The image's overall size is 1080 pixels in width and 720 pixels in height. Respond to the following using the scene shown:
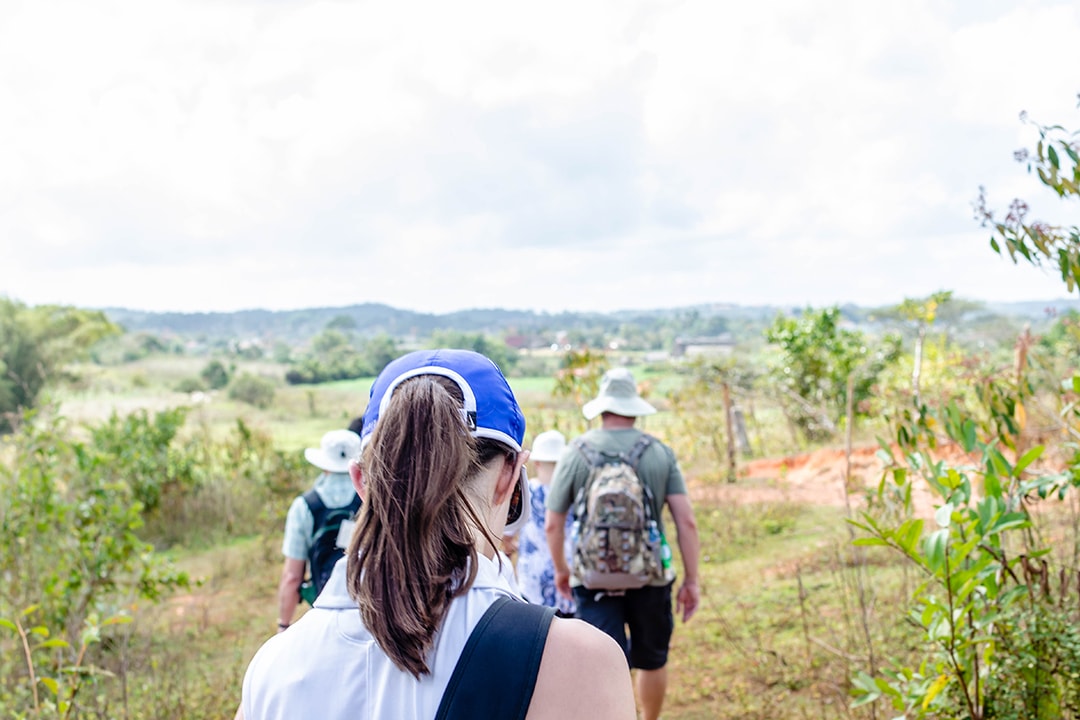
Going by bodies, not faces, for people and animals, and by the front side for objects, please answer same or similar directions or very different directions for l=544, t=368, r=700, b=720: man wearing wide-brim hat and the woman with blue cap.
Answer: same or similar directions

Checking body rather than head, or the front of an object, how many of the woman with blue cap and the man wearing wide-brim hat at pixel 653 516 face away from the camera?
2

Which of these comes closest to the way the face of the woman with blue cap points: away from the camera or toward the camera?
away from the camera

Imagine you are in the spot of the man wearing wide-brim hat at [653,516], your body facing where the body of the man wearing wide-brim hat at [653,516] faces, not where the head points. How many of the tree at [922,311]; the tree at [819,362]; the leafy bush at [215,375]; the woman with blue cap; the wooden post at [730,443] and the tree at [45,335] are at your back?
1

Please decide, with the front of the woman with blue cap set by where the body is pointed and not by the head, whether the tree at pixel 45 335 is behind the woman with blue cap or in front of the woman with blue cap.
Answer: in front

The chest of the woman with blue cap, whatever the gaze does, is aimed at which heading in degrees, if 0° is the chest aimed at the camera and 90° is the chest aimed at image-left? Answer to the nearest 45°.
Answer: approximately 180°

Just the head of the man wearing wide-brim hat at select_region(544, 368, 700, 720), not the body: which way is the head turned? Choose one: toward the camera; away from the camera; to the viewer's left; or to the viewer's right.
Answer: away from the camera

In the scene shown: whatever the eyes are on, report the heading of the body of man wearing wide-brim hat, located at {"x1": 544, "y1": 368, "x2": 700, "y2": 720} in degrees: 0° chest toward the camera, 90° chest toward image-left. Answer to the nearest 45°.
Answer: approximately 180°

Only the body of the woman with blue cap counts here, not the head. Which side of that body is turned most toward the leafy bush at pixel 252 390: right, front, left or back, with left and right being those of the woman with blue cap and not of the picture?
front

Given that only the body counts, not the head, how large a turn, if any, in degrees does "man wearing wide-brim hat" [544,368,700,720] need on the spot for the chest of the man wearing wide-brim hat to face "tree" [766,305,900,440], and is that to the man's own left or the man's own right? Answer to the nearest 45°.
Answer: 0° — they already face it

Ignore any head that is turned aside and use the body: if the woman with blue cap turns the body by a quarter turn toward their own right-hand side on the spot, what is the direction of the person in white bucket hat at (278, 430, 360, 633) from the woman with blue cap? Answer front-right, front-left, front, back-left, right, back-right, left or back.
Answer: left

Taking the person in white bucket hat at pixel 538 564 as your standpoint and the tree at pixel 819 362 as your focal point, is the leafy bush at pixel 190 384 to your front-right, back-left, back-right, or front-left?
front-left

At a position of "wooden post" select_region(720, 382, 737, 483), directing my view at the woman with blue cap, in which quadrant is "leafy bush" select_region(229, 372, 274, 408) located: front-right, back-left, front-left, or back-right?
back-right
